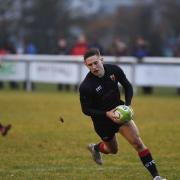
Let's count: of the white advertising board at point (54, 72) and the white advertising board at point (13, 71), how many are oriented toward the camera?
2

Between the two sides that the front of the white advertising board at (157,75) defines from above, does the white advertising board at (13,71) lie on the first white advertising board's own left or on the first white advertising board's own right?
on the first white advertising board's own right

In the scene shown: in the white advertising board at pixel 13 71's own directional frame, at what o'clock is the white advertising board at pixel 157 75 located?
the white advertising board at pixel 157 75 is roughly at 10 o'clock from the white advertising board at pixel 13 71.

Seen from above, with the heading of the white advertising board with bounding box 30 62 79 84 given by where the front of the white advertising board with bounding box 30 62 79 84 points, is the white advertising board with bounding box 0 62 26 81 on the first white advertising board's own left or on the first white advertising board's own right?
on the first white advertising board's own right

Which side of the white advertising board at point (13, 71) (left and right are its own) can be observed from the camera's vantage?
front

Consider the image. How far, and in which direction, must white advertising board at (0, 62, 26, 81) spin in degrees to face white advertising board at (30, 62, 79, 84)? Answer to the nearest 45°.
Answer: approximately 45° to its left

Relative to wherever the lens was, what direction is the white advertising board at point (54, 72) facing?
facing the viewer

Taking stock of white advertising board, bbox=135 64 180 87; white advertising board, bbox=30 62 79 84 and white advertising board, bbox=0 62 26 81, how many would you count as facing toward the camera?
3
